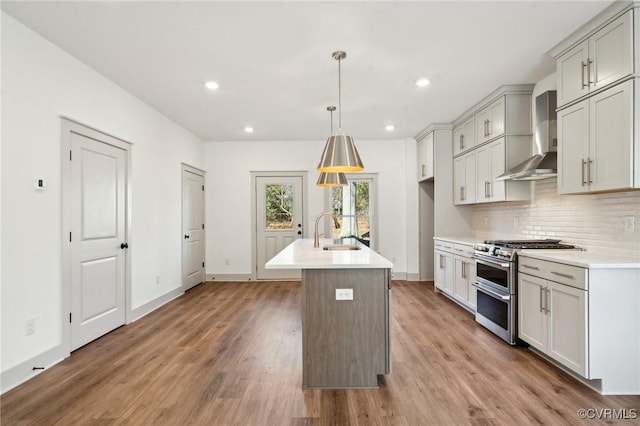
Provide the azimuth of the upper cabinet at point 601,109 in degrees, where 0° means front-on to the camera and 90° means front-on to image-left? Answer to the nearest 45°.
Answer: approximately 45°

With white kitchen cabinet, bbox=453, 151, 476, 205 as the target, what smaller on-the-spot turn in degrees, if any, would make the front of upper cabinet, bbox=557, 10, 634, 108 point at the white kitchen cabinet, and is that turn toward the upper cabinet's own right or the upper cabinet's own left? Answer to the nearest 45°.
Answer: approximately 90° to the upper cabinet's own right

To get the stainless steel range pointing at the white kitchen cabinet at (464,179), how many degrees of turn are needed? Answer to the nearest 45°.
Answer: approximately 135° to its right

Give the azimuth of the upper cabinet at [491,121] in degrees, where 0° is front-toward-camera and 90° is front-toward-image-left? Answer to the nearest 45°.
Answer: approximately 45°

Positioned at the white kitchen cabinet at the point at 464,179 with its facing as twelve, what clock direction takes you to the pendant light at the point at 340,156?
The pendant light is roughly at 11 o'clock from the white kitchen cabinet.

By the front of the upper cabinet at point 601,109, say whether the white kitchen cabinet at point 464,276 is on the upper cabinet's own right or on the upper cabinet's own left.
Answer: on the upper cabinet's own right

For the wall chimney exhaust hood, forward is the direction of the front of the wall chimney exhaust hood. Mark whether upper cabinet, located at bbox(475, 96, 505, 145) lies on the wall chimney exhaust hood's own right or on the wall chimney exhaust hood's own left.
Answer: on the wall chimney exhaust hood's own right

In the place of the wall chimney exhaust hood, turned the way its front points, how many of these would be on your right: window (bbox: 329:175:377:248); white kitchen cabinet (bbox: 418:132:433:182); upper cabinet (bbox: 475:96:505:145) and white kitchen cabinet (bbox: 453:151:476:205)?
4

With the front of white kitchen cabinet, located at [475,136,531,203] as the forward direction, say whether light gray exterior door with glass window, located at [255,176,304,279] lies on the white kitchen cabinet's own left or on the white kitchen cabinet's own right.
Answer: on the white kitchen cabinet's own right
